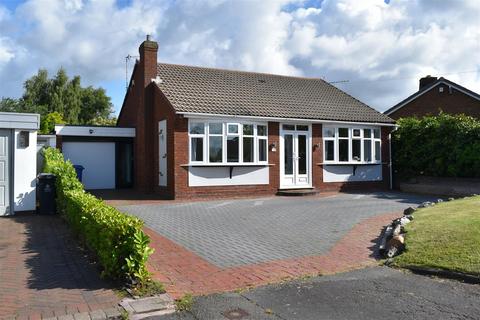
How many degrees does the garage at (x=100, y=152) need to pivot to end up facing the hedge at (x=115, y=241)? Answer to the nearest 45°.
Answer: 0° — it already faces it

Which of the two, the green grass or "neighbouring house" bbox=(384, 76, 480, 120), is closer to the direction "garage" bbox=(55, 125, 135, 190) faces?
the green grass

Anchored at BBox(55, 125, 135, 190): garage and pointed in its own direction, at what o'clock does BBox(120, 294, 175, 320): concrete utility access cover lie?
The concrete utility access cover is roughly at 12 o'clock from the garage.

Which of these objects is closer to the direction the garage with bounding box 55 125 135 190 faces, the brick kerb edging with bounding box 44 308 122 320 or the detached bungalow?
the brick kerb edging

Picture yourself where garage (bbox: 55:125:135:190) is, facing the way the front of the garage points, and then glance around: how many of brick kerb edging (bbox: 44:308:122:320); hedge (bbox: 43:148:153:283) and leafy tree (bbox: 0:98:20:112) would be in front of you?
2

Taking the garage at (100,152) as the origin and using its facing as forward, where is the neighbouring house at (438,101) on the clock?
The neighbouring house is roughly at 9 o'clock from the garage.

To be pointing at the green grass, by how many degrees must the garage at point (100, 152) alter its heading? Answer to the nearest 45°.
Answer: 0° — it already faces it

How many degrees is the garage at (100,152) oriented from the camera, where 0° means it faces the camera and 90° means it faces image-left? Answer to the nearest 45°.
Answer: approximately 0°

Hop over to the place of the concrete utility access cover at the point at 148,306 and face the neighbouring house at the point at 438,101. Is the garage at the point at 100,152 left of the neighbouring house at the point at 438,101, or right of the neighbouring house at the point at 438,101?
left

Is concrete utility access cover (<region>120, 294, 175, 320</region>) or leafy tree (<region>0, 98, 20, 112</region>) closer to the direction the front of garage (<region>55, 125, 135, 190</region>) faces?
the concrete utility access cover

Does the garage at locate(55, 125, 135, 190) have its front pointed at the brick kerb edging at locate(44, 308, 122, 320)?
yes

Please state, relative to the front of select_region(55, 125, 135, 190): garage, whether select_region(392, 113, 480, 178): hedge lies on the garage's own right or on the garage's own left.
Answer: on the garage's own left
